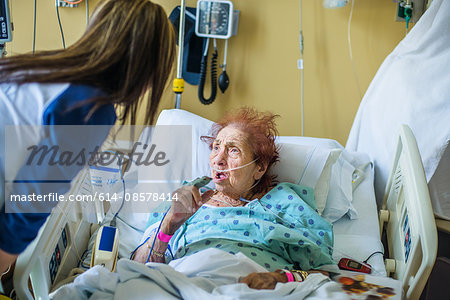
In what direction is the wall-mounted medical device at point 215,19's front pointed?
toward the camera

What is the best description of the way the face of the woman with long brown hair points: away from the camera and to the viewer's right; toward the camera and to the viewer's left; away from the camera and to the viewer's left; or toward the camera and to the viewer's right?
away from the camera and to the viewer's right

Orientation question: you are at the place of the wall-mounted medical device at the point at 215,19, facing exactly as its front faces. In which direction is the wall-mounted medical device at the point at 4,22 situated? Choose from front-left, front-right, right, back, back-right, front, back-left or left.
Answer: front-right

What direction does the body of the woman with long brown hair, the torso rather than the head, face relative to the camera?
to the viewer's right

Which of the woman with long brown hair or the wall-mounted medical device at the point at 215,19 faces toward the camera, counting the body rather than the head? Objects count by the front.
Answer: the wall-mounted medical device

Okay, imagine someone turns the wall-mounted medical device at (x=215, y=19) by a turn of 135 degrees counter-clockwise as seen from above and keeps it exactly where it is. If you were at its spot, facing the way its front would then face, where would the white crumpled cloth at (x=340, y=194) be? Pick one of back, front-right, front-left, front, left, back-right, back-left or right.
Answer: right

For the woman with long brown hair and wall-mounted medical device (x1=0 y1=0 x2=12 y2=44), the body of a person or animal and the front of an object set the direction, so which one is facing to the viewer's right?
the woman with long brown hair

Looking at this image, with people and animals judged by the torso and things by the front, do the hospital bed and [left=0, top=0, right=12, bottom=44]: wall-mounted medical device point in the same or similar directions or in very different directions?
same or similar directions

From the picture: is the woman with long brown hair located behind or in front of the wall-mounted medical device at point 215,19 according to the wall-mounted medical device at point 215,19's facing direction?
in front

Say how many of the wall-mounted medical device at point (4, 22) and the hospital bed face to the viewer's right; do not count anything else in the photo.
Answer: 0

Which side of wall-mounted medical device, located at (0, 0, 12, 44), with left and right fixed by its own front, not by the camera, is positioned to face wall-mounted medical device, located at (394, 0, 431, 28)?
left

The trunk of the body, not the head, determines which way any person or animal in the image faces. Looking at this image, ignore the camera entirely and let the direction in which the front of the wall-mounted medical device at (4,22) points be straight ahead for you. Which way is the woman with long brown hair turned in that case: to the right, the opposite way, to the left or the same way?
to the left

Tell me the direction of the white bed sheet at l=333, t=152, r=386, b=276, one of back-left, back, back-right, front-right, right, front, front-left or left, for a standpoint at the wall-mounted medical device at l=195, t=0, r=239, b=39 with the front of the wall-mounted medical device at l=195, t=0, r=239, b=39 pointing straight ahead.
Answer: front-left

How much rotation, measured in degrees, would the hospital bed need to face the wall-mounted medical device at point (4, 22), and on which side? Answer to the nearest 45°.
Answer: approximately 90° to its right

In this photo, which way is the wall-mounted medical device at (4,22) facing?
toward the camera

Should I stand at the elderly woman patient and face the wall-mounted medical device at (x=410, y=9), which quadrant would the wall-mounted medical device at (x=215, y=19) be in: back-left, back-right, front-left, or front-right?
front-left
